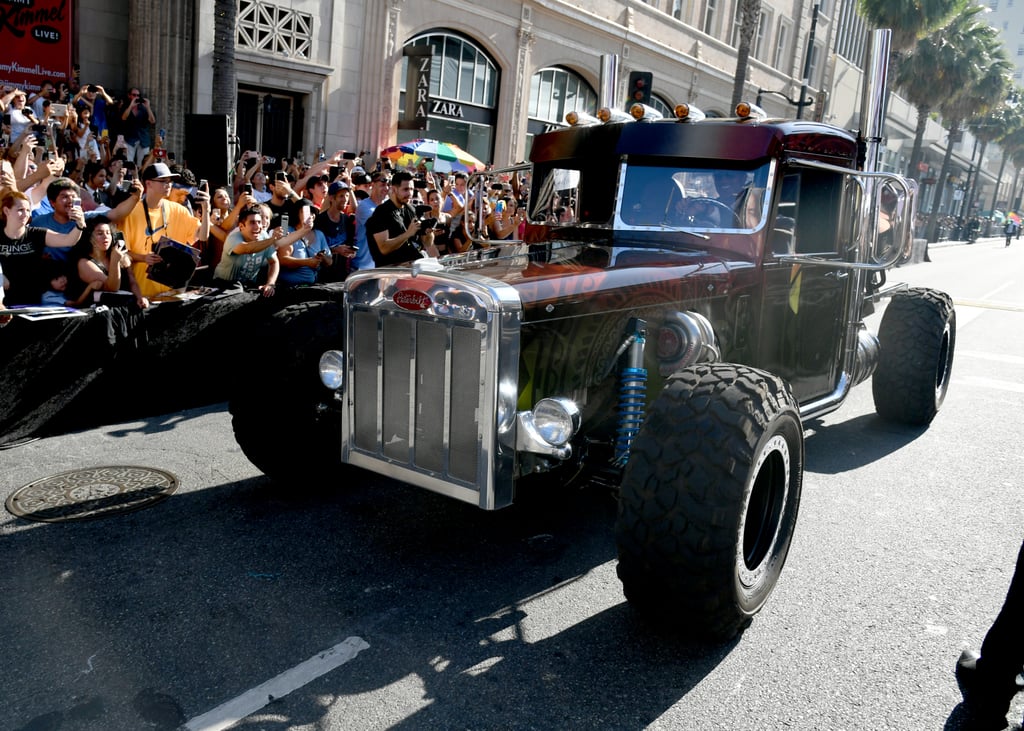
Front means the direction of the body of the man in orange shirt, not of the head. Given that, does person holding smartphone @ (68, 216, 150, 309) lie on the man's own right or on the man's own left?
on the man's own right

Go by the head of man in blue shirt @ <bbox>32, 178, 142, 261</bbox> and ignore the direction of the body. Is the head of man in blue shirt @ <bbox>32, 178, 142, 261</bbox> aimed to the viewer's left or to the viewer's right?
to the viewer's right

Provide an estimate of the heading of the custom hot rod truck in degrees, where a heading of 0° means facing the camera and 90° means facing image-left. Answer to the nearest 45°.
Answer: approximately 45°

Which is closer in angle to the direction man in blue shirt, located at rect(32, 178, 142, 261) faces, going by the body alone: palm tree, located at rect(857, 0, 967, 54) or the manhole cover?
the manhole cover

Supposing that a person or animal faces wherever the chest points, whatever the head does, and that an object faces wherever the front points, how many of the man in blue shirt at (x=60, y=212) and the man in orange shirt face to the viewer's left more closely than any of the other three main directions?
0

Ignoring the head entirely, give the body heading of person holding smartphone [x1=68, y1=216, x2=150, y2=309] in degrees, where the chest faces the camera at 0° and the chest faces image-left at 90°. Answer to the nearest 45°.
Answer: approximately 315°

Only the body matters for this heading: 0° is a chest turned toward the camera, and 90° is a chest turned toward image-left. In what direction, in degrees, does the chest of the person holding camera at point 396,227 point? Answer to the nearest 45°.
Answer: approximately 315°

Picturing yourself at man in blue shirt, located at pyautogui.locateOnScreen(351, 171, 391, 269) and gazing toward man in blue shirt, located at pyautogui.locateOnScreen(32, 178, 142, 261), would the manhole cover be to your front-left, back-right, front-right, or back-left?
front-left

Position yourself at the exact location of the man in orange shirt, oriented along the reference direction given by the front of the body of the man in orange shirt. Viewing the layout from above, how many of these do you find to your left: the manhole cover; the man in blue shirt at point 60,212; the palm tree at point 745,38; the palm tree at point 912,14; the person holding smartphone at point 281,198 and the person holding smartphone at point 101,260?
3

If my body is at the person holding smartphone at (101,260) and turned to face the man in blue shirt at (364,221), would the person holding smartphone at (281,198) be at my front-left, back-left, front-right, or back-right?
front-left

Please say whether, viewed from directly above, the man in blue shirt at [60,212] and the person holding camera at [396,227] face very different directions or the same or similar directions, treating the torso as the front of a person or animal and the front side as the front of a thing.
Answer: same or similar directions

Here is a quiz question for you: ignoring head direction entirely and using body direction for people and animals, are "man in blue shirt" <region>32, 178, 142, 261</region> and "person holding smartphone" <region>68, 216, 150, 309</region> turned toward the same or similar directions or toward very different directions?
same or similar directions

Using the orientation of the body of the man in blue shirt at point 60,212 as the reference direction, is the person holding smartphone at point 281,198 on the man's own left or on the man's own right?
on the man's own left

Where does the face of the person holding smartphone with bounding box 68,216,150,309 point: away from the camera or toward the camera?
toward the camera

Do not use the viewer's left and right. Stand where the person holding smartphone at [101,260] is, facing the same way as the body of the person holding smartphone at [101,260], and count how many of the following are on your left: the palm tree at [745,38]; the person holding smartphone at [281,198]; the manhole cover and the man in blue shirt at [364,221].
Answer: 3

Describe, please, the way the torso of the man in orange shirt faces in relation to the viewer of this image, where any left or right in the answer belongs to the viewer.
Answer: facing the viewer and to the right of the viewer
